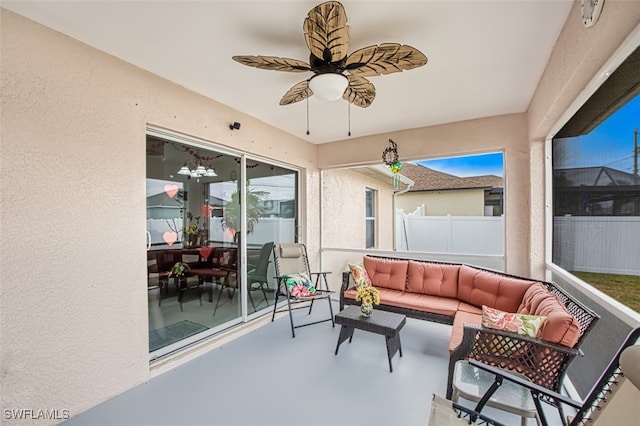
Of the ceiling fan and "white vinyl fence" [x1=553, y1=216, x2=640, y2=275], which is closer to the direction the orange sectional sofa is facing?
the ceiling fan

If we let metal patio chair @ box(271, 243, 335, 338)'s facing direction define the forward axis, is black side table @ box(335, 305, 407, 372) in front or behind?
in front

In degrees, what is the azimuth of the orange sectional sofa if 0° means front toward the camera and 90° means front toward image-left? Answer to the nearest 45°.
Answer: approximately 45°

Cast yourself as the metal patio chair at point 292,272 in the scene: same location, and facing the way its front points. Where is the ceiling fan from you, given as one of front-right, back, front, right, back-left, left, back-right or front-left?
front-right

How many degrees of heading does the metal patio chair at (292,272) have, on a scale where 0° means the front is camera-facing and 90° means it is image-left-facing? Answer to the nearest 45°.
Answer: approximately 315°

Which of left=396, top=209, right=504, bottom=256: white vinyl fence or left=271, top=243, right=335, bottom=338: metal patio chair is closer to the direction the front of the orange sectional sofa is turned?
the metal patio chair

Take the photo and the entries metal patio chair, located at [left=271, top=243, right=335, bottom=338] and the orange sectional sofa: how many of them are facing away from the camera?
0

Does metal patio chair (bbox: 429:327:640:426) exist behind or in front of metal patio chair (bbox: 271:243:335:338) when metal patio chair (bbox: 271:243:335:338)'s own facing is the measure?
in front
